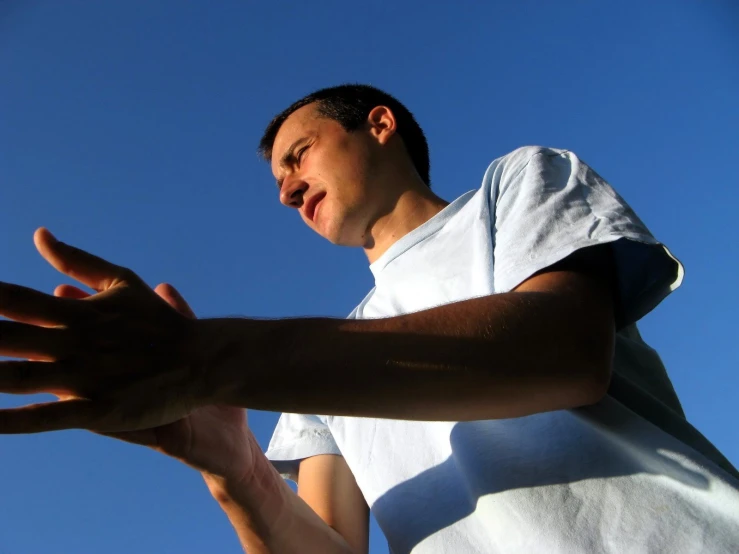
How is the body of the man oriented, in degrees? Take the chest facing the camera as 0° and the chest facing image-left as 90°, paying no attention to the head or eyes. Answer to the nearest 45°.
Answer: approximately 45°
